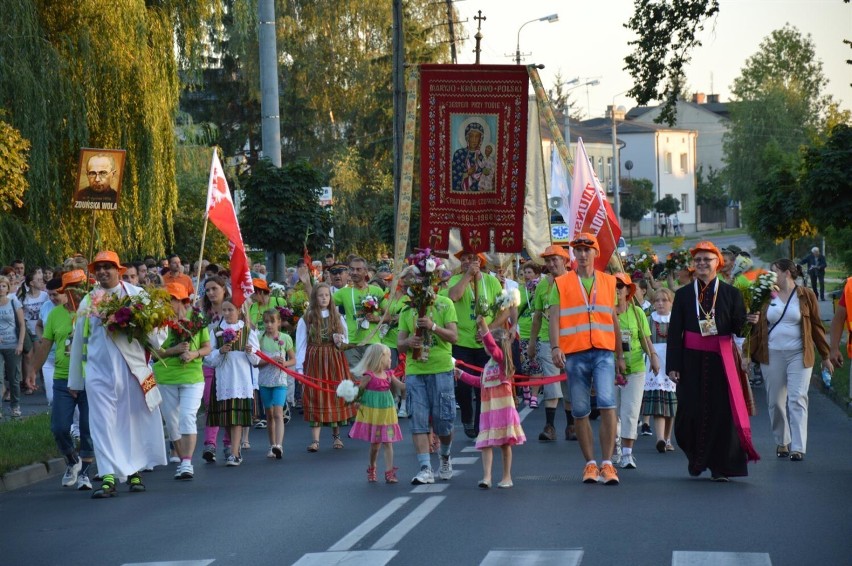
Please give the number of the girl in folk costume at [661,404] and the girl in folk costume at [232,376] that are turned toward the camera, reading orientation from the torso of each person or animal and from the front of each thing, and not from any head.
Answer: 2

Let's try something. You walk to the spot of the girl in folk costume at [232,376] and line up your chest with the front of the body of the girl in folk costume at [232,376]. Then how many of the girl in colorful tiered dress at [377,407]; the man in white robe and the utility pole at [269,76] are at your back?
1

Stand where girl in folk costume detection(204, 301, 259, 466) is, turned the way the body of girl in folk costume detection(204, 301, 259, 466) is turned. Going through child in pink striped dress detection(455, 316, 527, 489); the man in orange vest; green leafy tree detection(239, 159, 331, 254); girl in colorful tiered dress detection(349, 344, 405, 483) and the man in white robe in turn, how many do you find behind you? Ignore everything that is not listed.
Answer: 1

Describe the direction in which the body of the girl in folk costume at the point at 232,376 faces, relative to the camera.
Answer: toward the camera

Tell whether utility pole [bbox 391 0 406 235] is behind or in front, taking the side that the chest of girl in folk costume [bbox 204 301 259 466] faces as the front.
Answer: behind

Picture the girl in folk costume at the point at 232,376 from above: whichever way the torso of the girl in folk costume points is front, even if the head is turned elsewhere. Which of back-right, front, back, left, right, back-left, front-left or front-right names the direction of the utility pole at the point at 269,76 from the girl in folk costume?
back

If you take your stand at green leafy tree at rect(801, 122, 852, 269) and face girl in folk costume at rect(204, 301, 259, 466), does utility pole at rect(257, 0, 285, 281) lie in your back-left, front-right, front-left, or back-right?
front-right

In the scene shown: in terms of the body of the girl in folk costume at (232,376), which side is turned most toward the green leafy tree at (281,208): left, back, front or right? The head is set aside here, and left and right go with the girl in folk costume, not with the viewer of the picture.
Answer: back

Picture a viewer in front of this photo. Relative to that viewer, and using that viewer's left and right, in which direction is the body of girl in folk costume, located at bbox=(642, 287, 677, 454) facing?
facing the viewer

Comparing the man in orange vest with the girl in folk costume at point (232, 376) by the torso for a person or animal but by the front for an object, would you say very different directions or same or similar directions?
same or similar directions

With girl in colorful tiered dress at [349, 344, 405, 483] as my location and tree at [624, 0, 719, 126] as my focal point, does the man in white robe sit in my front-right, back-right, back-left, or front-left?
back-left

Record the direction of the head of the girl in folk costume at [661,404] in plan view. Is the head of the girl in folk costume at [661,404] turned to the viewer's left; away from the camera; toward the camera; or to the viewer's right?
toward the camera

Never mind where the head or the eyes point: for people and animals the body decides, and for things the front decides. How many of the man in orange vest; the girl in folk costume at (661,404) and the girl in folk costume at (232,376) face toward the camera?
3

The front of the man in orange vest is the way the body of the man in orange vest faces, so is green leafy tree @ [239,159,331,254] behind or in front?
behind

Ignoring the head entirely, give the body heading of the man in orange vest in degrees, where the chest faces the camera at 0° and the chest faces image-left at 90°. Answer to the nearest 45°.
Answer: approximately 0°
